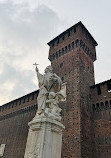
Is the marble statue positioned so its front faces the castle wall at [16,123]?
no

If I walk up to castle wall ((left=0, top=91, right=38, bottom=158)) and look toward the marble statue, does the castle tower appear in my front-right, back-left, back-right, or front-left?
front-left

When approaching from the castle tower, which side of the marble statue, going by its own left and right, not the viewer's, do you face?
back

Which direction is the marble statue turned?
toward the camera
